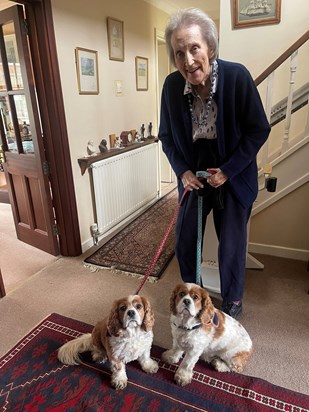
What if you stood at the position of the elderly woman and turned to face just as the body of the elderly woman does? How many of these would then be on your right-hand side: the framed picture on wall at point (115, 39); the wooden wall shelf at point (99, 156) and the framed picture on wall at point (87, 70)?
3

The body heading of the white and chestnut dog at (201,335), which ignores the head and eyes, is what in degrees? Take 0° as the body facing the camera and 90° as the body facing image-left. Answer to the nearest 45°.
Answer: approximately 45°

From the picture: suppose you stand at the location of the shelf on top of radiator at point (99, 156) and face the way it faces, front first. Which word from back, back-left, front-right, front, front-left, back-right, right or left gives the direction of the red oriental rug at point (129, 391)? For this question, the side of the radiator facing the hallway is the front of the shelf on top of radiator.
front-right

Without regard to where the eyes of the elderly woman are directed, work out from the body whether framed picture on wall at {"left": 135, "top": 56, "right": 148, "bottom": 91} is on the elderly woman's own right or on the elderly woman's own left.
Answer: on the elderly woman's own right

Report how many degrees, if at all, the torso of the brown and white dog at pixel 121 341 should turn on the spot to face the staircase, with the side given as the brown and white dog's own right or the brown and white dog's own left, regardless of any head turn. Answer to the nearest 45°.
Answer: approximately 90° to the brown and white dog's own left

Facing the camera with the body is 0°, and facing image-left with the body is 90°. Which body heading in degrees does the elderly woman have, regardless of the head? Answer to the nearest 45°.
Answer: approximately 45°
